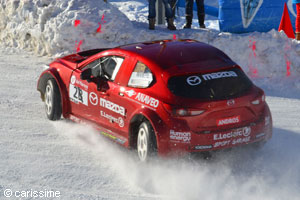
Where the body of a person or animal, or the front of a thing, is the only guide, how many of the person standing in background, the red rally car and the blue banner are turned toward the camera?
2

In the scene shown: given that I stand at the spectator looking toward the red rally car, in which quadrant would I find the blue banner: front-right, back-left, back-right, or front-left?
back-left

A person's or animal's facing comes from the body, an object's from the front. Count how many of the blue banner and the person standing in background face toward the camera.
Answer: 2

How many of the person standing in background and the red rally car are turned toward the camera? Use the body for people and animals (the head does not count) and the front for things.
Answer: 1

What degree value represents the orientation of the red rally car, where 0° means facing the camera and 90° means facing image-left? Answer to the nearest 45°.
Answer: approximately 135°

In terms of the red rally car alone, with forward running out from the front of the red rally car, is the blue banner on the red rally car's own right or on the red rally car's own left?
on the red rally car's own right

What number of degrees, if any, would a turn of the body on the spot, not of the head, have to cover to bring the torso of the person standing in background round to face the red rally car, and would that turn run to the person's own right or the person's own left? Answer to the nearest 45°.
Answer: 0° — they already face it

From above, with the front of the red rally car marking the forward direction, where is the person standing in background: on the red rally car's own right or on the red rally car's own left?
on the red rally car's own right

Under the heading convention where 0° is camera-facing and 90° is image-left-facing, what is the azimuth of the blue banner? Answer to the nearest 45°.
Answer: approximately 0°
